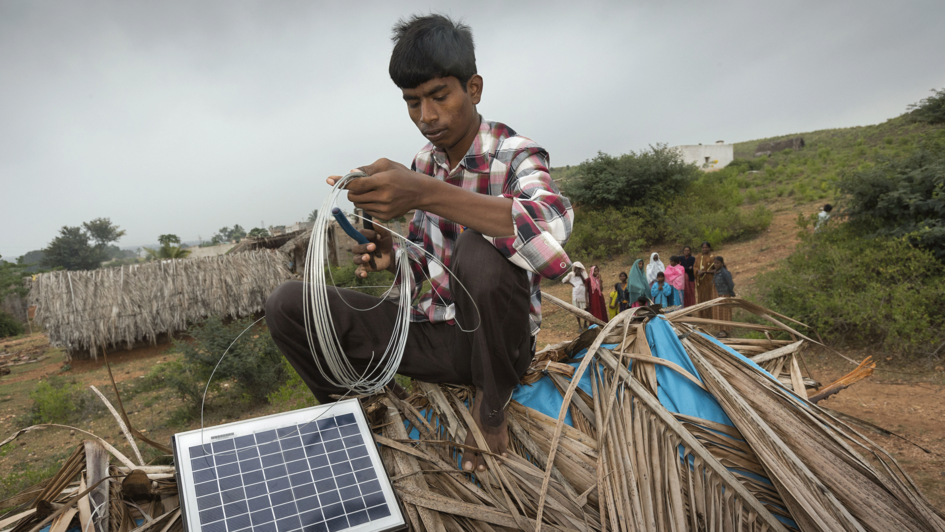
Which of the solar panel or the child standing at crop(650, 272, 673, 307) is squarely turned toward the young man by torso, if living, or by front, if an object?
the child standing

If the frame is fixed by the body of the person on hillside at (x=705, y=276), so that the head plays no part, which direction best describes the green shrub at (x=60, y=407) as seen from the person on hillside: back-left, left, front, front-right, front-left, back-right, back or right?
front-right

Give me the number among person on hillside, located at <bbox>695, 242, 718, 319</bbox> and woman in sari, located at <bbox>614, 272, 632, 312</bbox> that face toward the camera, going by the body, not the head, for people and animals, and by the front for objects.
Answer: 2

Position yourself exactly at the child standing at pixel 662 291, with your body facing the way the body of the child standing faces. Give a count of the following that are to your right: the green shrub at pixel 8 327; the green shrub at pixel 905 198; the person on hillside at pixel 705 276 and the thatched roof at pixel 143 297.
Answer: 2

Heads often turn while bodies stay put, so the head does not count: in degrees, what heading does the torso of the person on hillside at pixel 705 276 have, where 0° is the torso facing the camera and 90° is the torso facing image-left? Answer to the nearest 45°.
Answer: approximately 0°

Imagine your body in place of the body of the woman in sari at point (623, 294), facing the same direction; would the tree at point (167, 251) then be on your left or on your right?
on your right

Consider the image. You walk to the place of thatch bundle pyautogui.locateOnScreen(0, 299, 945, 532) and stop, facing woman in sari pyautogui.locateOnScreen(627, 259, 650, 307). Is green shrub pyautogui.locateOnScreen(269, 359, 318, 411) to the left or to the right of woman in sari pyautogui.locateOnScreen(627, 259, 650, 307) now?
left

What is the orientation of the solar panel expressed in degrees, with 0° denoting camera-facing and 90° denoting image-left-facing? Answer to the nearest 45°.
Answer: approximately 0°

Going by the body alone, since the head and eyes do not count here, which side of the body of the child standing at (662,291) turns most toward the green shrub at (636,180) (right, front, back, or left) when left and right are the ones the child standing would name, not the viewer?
back

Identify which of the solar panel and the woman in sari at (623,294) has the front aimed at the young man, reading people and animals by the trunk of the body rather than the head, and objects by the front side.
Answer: the woman in sari

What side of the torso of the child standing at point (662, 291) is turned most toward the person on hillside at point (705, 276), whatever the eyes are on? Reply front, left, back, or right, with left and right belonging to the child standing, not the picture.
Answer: left

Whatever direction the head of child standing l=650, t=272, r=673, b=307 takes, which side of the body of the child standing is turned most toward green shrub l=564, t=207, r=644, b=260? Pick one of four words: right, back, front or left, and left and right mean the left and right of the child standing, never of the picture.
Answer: back

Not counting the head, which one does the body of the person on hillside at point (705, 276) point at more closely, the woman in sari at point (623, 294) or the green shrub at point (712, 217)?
the woman in sari

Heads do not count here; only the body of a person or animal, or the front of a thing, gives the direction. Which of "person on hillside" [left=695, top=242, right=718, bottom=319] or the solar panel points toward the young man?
the person on hillside

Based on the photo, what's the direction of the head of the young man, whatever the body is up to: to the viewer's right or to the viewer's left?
to the viewer's left

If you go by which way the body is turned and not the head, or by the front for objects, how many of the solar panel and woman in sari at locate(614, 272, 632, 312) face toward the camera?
2

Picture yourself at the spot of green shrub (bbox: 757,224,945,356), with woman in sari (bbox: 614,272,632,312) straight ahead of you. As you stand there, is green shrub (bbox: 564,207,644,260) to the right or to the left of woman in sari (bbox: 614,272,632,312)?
right

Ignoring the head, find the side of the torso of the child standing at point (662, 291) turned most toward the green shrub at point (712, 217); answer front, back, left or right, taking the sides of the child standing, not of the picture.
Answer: back
